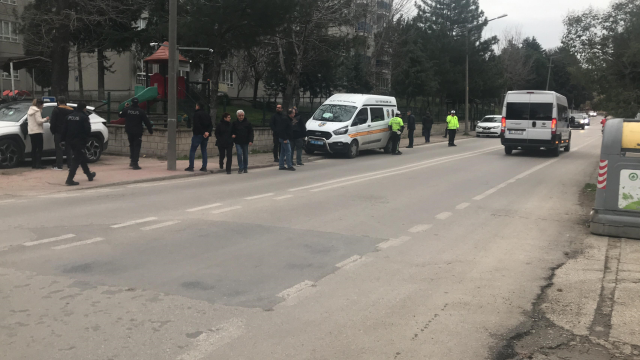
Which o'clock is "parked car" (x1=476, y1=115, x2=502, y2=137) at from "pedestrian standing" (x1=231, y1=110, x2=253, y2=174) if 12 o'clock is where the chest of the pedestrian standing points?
The parked car is roughly at 7 o'clock from the pedestrian standing.

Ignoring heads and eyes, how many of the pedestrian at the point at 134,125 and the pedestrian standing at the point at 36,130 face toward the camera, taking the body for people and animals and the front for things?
0

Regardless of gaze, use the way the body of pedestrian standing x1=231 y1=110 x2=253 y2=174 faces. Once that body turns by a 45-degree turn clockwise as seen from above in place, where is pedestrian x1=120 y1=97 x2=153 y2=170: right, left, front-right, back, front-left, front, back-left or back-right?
front-right

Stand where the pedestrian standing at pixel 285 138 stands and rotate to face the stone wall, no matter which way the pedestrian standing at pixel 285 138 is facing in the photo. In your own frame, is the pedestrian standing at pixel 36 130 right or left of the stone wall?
left

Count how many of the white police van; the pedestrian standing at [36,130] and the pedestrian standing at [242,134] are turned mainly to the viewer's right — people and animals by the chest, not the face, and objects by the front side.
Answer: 1

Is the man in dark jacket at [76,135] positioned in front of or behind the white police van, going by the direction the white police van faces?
in front

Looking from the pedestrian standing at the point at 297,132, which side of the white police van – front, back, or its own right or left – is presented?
front

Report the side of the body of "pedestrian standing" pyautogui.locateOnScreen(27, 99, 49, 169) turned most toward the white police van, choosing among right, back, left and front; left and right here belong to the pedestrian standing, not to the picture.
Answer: front

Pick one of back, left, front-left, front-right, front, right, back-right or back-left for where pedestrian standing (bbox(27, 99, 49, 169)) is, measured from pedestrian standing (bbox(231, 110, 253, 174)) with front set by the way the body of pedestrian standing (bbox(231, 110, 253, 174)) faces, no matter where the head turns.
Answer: right

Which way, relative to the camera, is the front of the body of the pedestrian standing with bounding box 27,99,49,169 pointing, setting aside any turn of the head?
to the viewer's right

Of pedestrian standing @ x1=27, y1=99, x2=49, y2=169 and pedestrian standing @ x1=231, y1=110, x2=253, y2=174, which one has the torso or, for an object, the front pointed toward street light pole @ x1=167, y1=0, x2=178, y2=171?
pedestrian standing @ x1=27, y1=99, x2=49, y2=169

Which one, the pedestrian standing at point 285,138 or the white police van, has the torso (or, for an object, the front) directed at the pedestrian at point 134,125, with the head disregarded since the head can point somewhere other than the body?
the white police van
